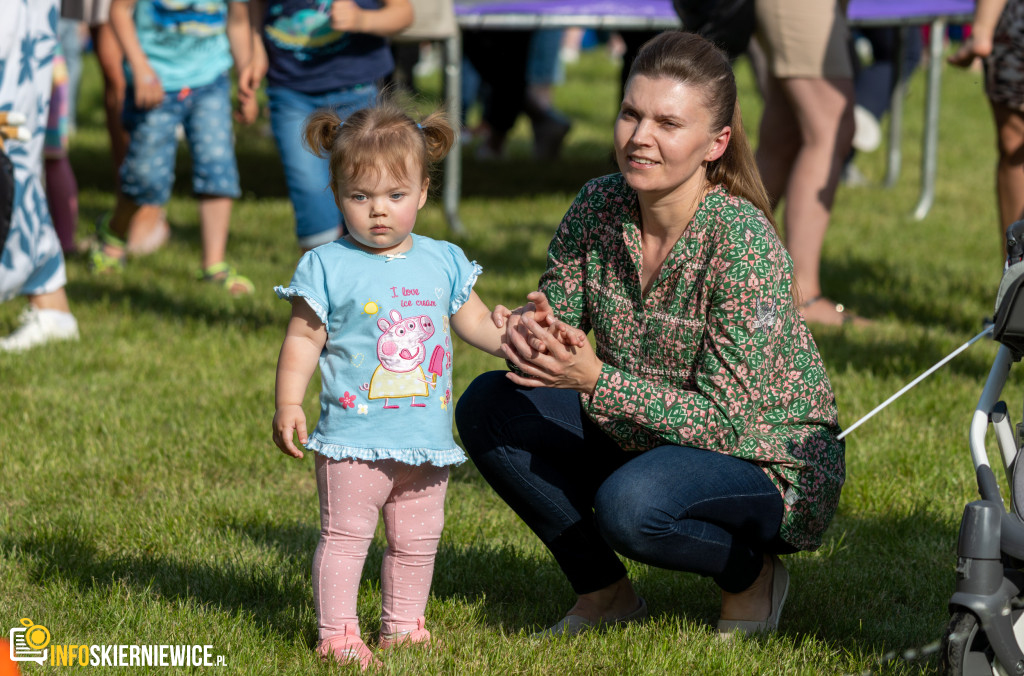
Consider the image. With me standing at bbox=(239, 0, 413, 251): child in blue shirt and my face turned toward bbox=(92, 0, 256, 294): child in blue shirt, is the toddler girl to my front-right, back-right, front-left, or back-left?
back-left

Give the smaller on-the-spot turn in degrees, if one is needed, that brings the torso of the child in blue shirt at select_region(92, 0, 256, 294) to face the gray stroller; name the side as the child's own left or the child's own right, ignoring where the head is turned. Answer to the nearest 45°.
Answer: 0° — they already face it

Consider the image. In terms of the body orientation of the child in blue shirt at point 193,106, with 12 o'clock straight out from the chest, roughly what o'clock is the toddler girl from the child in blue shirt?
The toddler girl is roughly at 12 o'clock from the child in blue shirt.

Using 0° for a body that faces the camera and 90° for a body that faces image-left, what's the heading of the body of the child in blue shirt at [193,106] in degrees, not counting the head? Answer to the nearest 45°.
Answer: approximately 0°
